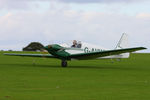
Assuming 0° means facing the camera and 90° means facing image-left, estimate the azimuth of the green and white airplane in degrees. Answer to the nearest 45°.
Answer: approximately 45°
